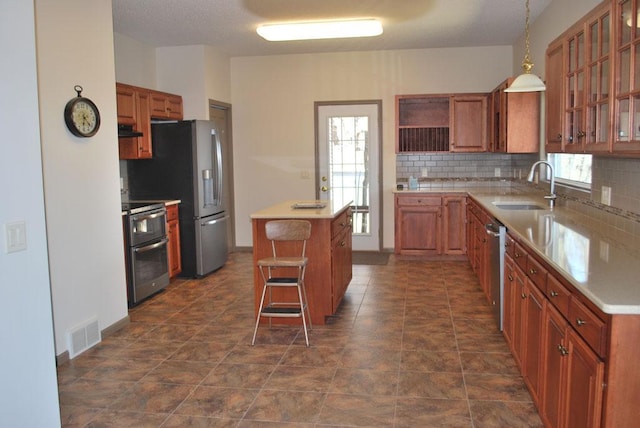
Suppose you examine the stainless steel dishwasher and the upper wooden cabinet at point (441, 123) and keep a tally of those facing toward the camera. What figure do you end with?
1

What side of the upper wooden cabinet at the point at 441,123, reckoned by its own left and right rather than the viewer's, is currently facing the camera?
front

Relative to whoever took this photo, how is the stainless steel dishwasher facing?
facing to the left of the viewer

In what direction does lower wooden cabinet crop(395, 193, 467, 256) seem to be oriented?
toward the camera

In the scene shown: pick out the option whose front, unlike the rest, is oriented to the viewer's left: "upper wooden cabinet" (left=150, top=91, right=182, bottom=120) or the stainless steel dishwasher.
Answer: the stainless steel dishwasher

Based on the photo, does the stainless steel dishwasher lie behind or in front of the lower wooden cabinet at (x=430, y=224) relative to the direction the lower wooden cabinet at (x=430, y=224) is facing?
in front

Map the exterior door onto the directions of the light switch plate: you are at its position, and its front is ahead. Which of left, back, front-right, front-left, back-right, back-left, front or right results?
left

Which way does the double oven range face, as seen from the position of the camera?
facing the viewer and to the right of the viewer

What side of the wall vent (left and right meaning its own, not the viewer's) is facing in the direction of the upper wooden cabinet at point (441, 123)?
left

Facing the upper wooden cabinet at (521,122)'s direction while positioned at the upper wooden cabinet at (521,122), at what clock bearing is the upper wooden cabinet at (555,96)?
the upper wooden cabinet at (555,96) is roughly at 9 o'clock from the upper wooden cabinet at (521,122).

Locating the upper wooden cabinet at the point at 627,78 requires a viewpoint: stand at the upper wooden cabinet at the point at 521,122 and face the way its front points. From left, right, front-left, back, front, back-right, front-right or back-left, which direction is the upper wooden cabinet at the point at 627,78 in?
left

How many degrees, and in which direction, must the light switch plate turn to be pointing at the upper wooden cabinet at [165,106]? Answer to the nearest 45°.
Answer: approximately 135° to its left
